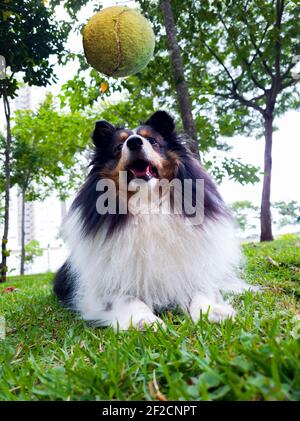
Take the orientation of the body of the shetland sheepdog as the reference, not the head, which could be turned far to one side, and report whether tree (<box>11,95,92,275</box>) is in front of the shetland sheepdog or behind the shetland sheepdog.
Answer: behind

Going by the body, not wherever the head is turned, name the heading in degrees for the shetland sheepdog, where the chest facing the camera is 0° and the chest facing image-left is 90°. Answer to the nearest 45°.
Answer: approximately 0°

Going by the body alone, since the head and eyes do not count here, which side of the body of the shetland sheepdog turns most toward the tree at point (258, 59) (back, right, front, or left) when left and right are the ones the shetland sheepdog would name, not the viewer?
back

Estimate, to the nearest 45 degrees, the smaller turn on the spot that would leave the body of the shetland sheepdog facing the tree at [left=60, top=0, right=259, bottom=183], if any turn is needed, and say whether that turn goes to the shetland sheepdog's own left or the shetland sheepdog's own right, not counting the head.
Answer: approximately 180°

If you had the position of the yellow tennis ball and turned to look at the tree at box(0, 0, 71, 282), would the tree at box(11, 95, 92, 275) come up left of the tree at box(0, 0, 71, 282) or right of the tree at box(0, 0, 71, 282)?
right
